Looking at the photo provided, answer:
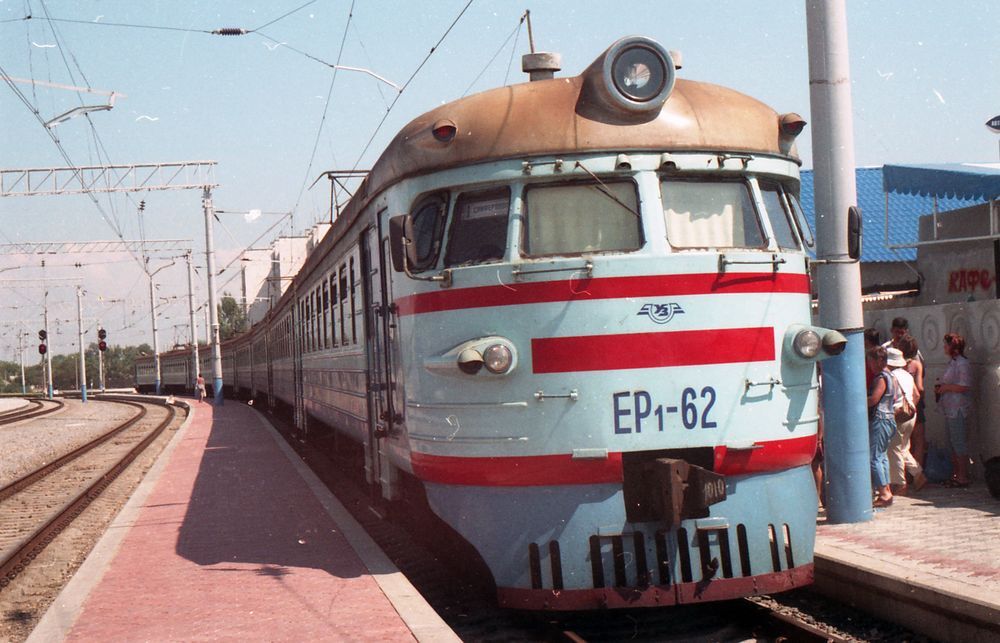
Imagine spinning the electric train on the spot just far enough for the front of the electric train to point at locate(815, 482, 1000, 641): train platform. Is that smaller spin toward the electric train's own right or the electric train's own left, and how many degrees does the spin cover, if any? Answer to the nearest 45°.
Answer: approximately 45° to the electric train's own left

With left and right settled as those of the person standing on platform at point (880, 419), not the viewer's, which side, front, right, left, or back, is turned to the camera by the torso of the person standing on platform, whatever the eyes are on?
left

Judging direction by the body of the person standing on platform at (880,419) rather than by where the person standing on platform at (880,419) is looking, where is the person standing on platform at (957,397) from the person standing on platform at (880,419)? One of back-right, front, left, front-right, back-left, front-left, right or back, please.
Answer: back-right

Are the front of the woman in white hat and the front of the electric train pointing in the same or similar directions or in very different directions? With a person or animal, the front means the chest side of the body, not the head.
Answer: very different directions

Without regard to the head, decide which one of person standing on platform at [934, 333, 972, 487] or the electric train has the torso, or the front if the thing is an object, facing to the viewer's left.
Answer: the person standing on platform

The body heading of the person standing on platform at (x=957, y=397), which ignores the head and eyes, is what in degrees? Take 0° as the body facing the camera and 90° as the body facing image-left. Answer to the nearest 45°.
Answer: approximately 90°

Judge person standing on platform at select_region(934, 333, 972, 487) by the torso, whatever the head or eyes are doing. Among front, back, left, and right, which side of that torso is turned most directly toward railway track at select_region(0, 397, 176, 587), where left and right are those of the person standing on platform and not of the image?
front

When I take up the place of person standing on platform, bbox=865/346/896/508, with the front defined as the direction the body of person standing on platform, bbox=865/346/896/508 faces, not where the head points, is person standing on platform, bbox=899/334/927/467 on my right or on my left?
on my right

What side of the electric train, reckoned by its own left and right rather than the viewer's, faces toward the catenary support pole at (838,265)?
left

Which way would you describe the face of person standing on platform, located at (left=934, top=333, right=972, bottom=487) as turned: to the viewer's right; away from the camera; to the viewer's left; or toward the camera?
to the viewer's left
